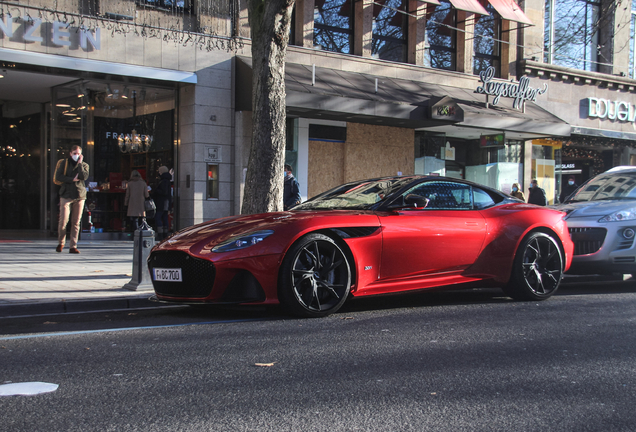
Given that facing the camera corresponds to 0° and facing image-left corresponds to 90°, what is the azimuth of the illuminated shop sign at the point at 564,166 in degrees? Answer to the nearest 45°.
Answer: approximately 0°

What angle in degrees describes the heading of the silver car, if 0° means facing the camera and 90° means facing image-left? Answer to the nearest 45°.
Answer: approximately 45°

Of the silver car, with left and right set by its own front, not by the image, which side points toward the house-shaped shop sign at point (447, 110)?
right

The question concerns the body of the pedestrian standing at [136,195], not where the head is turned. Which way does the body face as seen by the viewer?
away from the camera

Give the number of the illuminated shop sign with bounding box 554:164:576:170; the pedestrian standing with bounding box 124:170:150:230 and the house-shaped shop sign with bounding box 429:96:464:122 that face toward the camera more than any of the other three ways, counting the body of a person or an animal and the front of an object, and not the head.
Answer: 2

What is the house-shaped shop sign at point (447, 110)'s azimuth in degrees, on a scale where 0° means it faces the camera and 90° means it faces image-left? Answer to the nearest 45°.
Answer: approximately 0°

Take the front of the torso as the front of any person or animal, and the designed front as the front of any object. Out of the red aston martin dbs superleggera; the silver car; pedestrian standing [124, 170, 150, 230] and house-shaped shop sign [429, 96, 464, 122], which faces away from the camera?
the pedestrian standing
